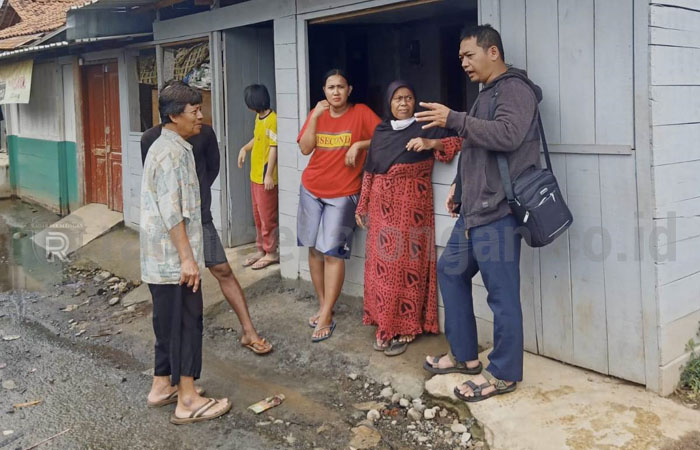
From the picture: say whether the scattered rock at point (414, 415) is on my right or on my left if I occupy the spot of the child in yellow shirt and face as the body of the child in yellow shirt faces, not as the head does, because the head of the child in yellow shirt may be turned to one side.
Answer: on my left

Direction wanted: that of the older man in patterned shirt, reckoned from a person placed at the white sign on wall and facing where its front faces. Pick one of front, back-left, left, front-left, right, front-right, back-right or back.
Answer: front-left

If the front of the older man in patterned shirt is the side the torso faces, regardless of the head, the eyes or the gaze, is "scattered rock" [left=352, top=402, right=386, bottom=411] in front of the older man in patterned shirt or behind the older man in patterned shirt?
in front

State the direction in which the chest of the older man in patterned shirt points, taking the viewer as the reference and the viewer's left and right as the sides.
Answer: facing to the right of the viewer

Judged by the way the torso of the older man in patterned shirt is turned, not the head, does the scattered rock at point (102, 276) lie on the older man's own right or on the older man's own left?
on the older man's own left
